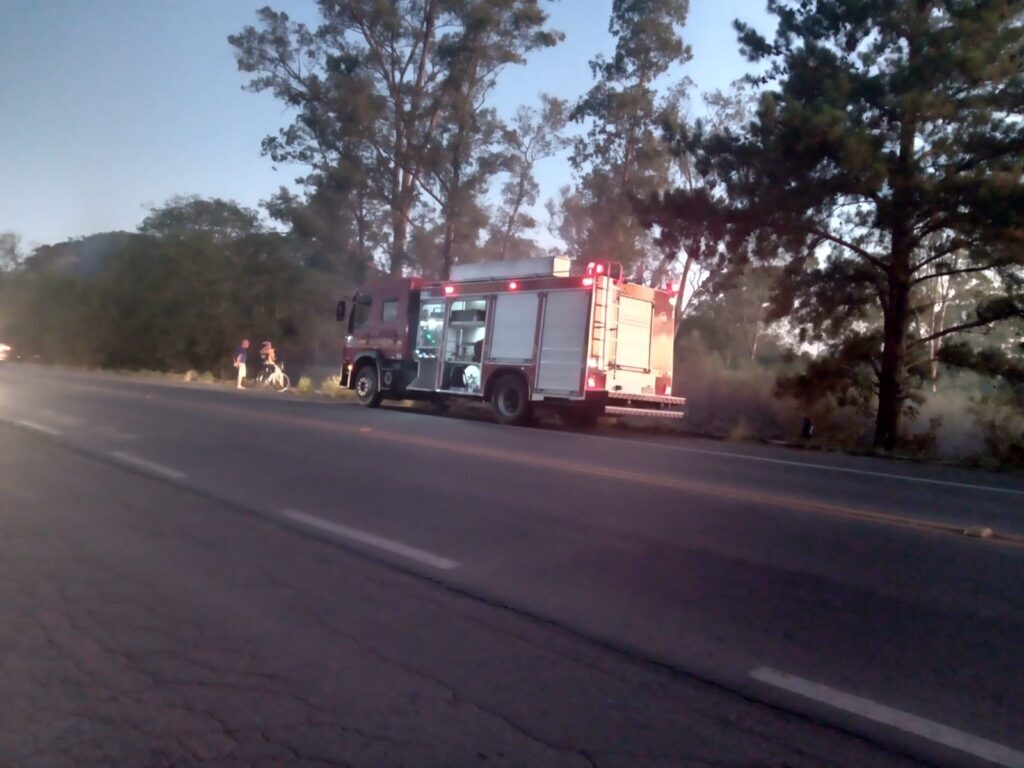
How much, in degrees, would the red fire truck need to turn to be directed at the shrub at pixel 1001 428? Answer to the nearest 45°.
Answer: approximately 135° to its right

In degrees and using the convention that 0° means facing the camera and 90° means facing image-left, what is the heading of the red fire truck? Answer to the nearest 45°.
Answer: approximately 135°

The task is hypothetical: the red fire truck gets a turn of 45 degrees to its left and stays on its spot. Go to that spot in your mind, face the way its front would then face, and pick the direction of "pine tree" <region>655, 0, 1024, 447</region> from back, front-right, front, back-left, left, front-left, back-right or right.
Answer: back
